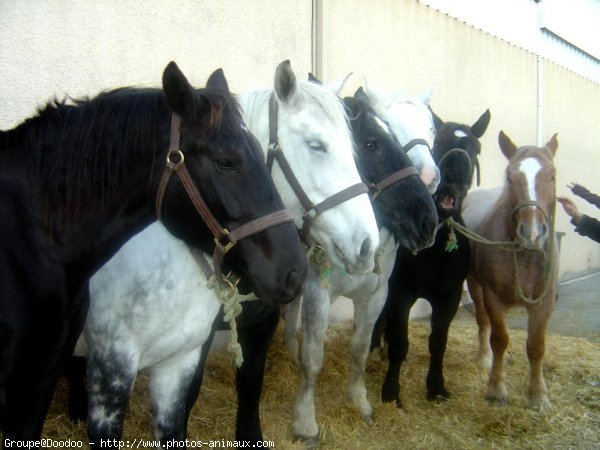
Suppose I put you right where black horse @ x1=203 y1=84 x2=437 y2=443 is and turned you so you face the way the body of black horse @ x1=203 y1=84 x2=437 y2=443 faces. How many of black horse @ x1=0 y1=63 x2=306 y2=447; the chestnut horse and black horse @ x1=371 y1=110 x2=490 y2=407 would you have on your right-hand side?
1

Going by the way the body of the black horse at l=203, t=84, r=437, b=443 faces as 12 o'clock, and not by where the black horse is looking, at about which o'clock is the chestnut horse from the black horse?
The chestnut horse is roughly at 9 o'clock from the black horse.

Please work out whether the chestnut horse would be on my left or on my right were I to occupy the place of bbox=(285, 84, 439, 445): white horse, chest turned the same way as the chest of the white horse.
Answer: on my left

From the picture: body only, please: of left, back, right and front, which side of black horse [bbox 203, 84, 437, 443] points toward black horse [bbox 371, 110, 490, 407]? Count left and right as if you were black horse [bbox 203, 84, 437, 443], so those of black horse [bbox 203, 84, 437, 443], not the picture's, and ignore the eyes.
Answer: left

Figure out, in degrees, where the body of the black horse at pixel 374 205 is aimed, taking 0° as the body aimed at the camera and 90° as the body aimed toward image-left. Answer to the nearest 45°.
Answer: approximately 315°

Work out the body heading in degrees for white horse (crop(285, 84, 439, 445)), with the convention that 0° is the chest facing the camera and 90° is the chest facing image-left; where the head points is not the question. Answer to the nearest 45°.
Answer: approximately 315°
